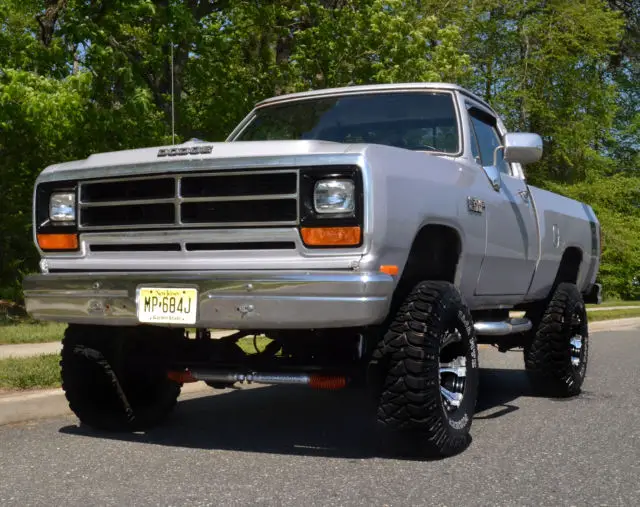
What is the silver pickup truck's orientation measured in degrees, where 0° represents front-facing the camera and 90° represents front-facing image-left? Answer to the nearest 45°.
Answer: approximately 45°
